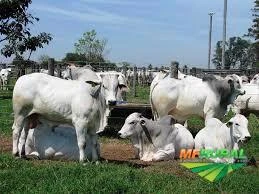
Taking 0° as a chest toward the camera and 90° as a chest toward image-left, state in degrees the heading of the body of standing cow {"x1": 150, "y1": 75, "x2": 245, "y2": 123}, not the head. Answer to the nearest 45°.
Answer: approximately 270°

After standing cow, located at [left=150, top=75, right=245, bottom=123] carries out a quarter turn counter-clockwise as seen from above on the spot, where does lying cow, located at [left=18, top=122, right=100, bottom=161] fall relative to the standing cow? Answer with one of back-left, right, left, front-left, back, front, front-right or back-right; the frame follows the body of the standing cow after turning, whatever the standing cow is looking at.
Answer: back-left

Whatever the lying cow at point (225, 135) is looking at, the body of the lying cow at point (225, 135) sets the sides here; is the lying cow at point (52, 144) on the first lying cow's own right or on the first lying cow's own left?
on the first lying cow's own right

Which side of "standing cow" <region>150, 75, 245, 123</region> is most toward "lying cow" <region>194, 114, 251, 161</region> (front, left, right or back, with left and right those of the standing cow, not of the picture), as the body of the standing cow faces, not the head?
right

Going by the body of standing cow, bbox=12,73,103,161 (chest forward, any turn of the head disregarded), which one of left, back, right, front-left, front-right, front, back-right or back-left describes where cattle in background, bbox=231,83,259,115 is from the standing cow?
left

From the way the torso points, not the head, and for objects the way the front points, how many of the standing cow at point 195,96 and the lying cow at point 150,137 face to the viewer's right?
1

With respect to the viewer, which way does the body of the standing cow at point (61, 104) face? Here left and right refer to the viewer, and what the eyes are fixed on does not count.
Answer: facing the viewer and to the right of the viewer

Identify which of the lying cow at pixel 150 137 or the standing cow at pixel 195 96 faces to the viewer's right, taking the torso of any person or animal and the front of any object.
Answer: the standing cow

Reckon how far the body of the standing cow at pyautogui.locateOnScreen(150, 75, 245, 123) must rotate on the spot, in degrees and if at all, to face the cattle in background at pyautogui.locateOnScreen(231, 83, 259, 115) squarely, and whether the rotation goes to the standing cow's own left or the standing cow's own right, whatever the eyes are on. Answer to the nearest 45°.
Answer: approximately 45° to the standing cow's own left
